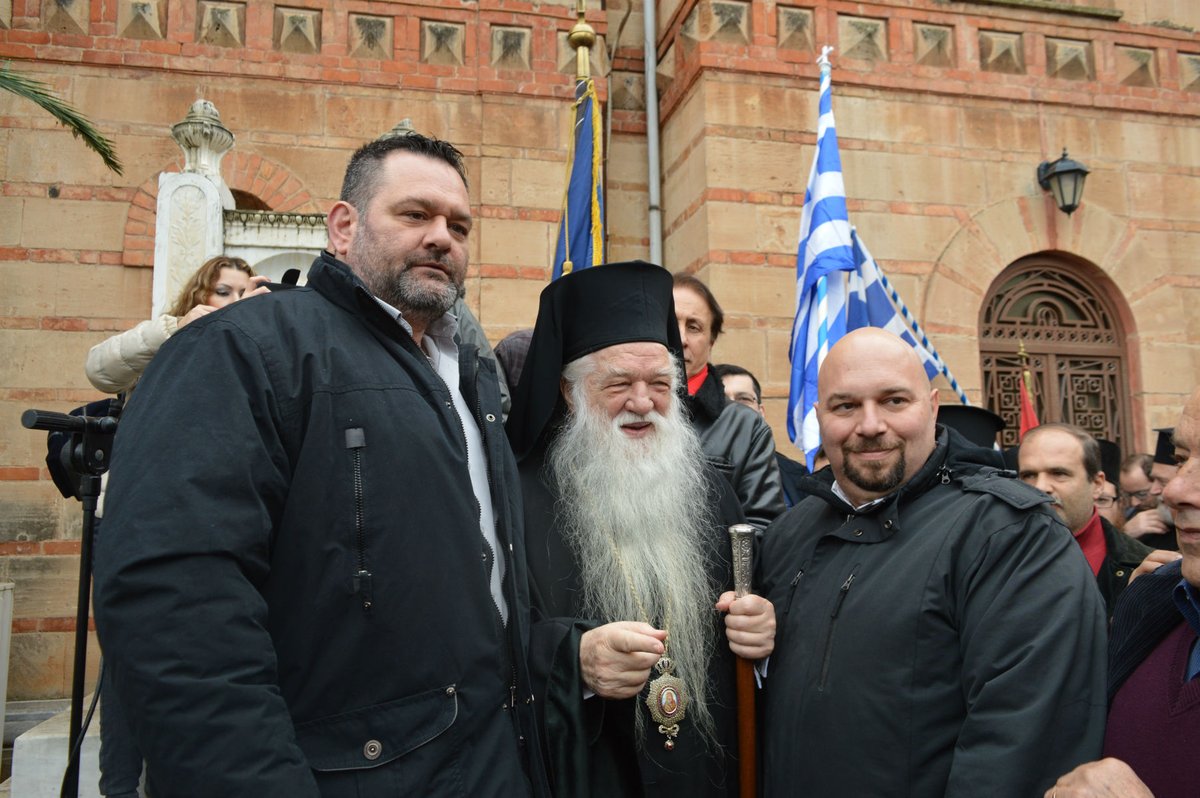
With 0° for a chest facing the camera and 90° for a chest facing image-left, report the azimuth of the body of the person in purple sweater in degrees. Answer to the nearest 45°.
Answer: approximately 45°

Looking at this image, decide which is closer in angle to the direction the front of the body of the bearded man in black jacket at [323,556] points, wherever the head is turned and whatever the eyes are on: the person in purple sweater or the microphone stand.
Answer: the person in purple sweater

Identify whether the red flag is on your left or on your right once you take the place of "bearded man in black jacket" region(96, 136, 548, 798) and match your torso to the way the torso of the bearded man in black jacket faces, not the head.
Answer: on your left

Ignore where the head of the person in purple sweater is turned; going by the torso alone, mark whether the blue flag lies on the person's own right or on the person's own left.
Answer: on the person's own right

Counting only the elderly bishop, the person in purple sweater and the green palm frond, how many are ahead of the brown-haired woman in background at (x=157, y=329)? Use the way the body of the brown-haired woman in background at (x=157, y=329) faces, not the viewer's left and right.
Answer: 2

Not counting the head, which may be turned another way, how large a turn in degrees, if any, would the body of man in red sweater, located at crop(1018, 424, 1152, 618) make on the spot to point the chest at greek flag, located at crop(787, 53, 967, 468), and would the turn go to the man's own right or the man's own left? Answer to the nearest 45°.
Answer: approximately 90° to the man's own right

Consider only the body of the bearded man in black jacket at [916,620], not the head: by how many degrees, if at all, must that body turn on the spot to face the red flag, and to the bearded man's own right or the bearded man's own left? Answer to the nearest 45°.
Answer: approximately 135° to the bearded man's own right
